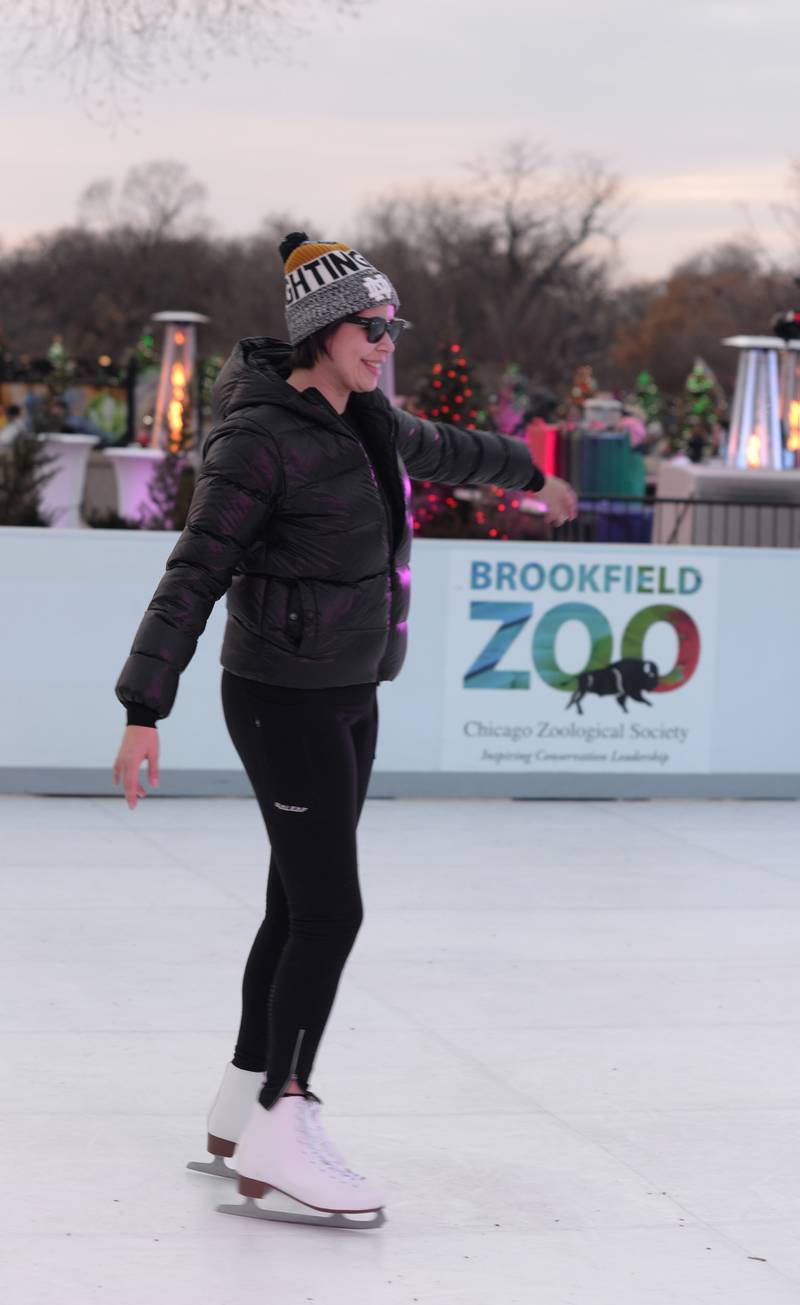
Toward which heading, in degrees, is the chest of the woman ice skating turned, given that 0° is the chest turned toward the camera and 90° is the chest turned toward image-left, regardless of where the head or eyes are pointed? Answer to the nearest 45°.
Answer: approximately 315°

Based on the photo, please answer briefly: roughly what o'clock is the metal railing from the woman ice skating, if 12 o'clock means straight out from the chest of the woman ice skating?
The metal railing is roughly at 8 o'clock from the woman ice skating.

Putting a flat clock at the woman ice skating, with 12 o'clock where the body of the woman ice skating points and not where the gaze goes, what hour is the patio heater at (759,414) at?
The patio heater is roughly at 8 o'clock from the woman ice skating.

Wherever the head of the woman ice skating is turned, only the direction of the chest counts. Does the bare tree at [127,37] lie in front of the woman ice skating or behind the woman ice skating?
behind

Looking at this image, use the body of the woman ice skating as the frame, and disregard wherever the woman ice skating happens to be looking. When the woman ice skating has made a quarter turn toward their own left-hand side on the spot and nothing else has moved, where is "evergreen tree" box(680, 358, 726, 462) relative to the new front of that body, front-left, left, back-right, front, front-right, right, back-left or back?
front-left

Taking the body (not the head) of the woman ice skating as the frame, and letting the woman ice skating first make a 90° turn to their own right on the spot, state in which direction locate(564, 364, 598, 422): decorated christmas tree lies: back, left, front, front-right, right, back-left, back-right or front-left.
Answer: back-right

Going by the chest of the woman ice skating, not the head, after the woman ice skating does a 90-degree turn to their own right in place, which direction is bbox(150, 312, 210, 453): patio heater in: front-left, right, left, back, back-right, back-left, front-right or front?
back-right

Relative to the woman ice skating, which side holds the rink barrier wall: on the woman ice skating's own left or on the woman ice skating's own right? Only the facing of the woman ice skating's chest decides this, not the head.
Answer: on the woman ice skating's own left
